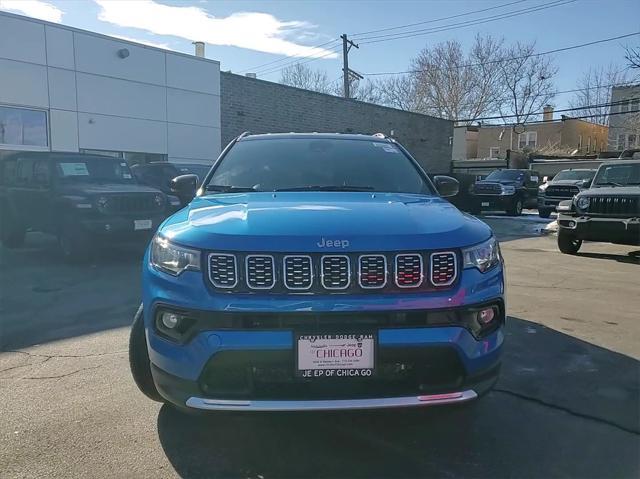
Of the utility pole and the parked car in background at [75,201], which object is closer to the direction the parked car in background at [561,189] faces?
the parked car in background

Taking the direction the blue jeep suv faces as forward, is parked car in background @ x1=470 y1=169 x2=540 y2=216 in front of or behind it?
behind

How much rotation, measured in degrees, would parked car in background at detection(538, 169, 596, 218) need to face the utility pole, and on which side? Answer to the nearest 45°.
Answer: approximately 90° to its right

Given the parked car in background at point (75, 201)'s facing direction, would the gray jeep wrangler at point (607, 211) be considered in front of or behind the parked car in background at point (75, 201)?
in front

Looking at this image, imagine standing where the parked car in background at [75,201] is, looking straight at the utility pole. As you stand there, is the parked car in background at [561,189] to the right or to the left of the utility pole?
right

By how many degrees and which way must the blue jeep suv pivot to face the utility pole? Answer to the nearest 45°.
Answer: approximately 180°

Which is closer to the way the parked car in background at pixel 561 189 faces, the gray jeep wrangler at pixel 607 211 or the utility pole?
the gray jeep wrangler

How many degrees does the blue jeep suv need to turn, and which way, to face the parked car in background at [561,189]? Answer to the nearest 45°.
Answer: approximately 135° to its left

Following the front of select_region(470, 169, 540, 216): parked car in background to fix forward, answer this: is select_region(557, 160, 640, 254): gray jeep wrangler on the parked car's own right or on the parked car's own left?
on the parked car's own left

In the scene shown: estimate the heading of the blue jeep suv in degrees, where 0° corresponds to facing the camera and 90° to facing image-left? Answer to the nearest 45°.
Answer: approximately 0°

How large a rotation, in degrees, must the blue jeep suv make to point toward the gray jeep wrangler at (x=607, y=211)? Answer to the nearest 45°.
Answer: approximately 135° to its left

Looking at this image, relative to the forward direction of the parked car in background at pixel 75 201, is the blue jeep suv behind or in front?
in front
